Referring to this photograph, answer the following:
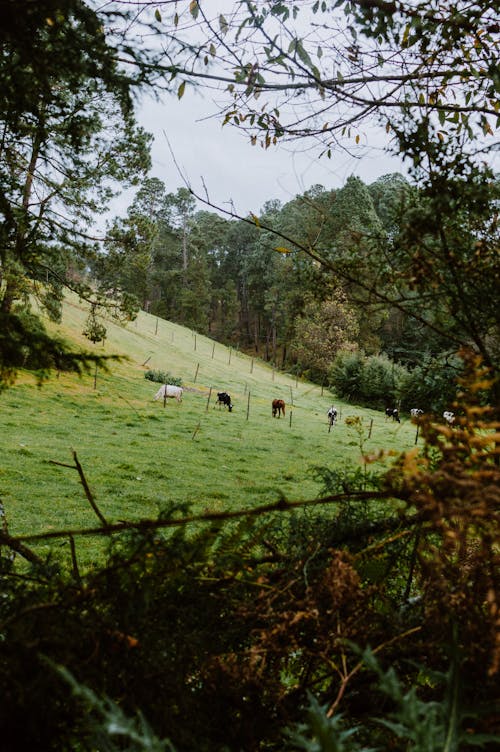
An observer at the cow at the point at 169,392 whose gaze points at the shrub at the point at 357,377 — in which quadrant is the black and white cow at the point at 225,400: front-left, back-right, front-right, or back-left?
front-right

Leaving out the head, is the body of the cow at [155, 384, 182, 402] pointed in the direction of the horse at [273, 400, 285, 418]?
no

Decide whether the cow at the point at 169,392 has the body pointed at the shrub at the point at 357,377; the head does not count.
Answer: no

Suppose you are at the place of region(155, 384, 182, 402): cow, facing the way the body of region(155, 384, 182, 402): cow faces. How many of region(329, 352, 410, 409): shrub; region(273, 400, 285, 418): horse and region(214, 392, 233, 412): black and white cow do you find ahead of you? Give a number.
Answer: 0

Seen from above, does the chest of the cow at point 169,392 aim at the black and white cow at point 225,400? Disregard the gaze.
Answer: no

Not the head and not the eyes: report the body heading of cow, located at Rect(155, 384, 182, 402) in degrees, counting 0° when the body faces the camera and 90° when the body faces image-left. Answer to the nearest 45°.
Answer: approximately 90°

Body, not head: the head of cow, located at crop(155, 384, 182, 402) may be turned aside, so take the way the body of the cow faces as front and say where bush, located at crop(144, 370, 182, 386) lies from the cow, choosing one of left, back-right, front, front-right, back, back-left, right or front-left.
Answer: right
